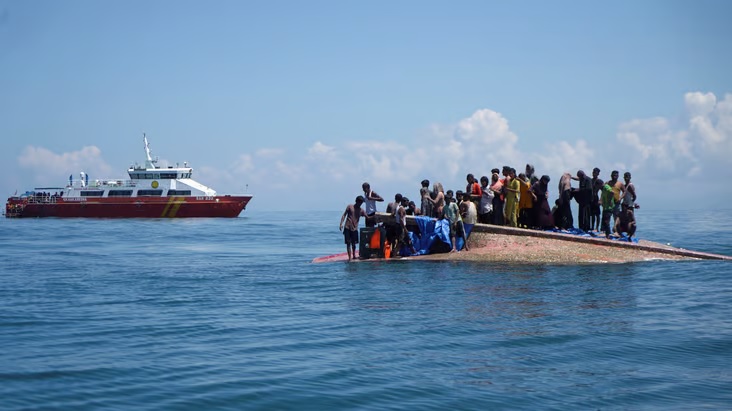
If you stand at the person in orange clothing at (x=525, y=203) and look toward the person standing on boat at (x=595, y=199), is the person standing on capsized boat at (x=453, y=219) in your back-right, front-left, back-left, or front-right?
back-right

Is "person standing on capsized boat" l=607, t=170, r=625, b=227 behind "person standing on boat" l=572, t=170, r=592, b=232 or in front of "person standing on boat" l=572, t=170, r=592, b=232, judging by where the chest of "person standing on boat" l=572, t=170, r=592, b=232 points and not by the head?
behind

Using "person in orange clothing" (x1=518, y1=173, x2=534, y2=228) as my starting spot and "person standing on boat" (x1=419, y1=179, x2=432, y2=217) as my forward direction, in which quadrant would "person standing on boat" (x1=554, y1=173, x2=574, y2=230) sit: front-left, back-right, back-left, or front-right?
back-right

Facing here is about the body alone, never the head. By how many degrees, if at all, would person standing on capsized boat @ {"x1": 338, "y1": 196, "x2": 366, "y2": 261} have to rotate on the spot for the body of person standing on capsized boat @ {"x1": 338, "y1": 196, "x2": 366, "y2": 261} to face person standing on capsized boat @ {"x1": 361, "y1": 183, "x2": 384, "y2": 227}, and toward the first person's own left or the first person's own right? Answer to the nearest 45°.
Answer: approximately 90° to the first person's own left

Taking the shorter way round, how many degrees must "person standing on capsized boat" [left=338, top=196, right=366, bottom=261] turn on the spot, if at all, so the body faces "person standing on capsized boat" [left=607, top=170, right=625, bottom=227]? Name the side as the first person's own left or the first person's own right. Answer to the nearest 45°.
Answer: approximately 45° to the first person's own left

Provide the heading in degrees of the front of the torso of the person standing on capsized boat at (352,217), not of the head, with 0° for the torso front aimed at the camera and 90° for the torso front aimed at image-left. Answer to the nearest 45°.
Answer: approximately 315°

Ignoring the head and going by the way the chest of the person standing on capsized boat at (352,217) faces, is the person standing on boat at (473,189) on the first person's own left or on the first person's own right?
on the first person's own left
